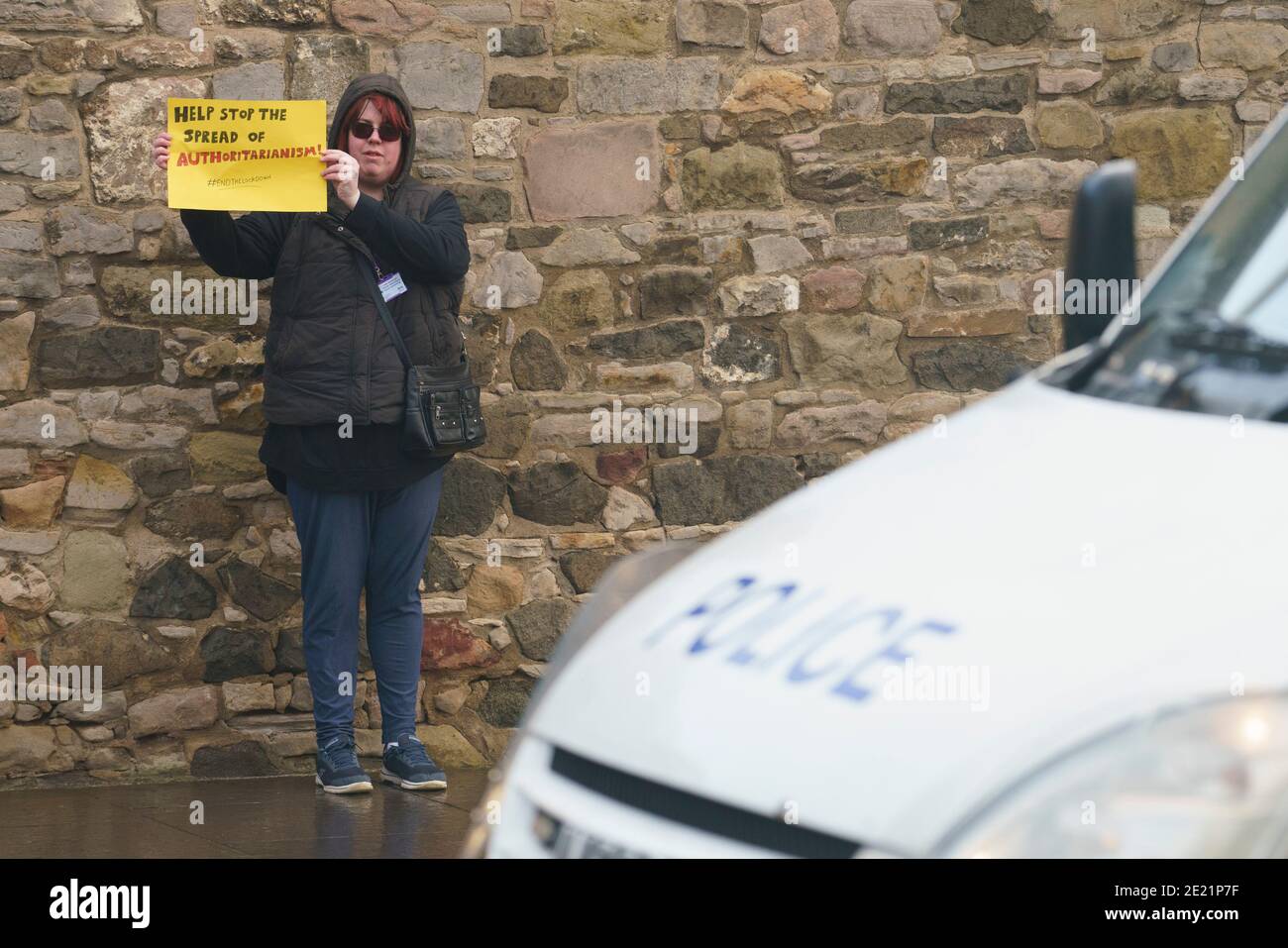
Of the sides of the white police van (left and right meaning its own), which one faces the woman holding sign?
right

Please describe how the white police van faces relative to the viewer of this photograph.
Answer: facing the viewer and to the left of the viewer
